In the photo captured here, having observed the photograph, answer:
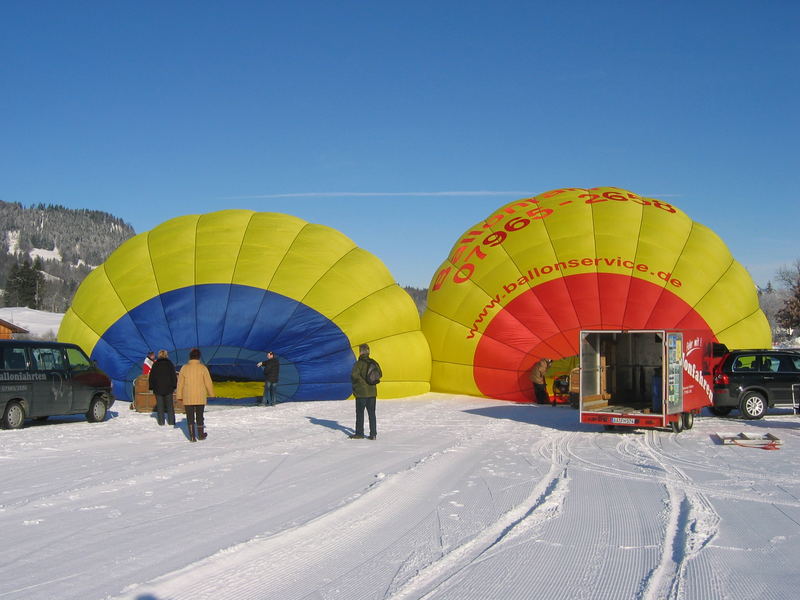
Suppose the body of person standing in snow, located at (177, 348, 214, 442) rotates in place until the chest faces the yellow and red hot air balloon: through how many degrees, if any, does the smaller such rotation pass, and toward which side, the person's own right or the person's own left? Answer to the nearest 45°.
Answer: approximately 45° to the person's own right

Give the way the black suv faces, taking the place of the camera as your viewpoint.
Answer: facing to the right of the viewer

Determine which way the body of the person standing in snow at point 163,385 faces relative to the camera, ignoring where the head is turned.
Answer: away from the camera

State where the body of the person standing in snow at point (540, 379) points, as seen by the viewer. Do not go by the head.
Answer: to the viewer's right

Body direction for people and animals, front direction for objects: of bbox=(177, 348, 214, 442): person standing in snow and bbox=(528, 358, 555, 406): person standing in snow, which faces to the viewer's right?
bbox=(528, 358, 555, 406): person standing in snow

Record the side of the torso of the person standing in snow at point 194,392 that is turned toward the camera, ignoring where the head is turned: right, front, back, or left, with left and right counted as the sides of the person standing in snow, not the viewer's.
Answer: back

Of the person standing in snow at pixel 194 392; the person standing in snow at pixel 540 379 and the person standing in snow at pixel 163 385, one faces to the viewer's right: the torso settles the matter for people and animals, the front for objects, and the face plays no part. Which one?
the person standing in snow at pixel 540 379

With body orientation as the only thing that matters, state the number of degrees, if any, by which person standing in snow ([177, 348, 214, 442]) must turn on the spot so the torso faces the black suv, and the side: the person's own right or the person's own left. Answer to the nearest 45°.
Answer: approximately 90° to the person's own right

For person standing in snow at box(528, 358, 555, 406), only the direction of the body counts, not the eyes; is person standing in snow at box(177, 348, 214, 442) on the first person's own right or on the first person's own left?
on the first person's own right

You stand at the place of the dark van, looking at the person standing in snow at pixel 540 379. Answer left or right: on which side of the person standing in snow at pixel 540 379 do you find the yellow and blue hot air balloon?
left
